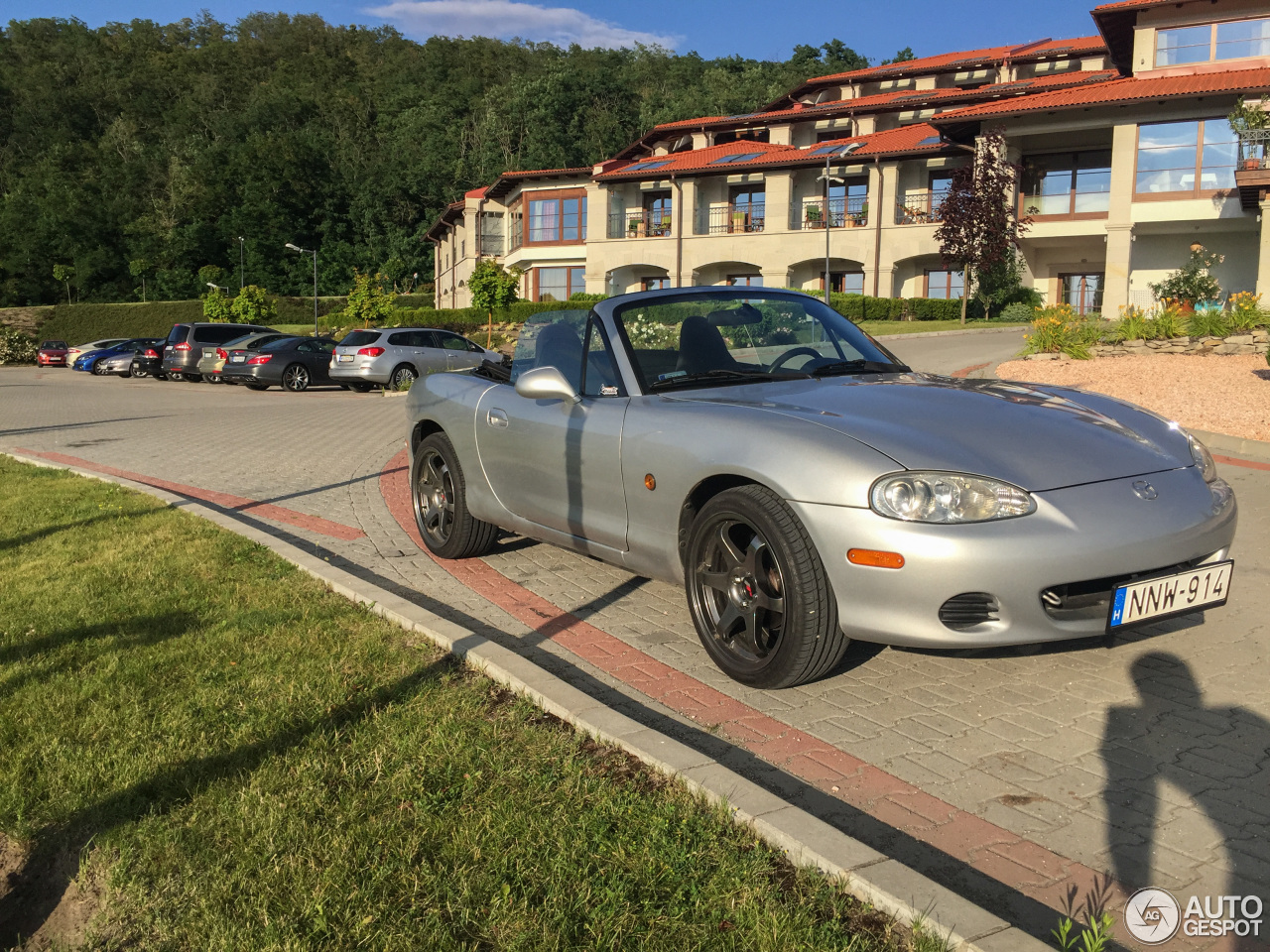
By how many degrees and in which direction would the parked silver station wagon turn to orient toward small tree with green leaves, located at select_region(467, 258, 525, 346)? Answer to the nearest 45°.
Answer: approximately 45° to its left

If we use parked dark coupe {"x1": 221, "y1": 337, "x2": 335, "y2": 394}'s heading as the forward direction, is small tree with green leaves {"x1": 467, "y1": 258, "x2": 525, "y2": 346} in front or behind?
in front

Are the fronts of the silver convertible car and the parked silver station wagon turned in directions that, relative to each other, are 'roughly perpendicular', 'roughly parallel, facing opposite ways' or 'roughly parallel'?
roughly perpendicular

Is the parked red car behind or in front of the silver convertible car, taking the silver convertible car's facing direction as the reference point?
behind

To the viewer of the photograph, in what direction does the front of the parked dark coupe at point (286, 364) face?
facing away from the viewer and to the right of the viewer

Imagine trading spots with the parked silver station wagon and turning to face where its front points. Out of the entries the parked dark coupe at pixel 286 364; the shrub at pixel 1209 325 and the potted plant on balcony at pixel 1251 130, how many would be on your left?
1

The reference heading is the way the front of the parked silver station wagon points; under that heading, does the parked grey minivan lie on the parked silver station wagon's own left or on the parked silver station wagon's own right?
on the parked silver station wagon's own left

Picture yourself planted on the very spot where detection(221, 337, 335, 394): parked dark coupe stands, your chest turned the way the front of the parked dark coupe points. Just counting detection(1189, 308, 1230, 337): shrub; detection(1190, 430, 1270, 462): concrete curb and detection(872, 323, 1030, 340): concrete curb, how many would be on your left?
0

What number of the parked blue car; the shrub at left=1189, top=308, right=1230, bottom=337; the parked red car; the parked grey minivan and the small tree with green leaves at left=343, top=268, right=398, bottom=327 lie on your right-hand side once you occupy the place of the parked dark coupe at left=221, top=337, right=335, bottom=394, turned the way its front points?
1

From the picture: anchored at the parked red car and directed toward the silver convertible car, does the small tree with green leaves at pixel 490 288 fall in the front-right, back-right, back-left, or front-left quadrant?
front-left

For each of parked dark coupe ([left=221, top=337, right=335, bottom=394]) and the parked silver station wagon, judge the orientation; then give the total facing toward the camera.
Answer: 0

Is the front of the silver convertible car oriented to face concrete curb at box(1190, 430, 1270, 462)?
no

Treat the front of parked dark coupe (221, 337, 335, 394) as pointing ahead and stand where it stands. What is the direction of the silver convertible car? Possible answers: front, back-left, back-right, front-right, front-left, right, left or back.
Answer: back-right

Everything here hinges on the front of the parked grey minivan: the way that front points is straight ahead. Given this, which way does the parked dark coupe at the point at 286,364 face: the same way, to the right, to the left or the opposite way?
the same way

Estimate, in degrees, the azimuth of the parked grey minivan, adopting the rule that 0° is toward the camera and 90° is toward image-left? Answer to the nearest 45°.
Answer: approximately 225°

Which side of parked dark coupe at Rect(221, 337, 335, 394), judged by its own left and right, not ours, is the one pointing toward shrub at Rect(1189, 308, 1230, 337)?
right

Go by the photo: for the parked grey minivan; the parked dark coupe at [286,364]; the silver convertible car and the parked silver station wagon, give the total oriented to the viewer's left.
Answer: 0

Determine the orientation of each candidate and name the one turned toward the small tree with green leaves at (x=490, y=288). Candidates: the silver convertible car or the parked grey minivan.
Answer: the parked grey minivan

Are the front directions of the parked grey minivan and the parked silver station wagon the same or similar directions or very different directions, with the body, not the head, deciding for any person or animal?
same or similar directions
